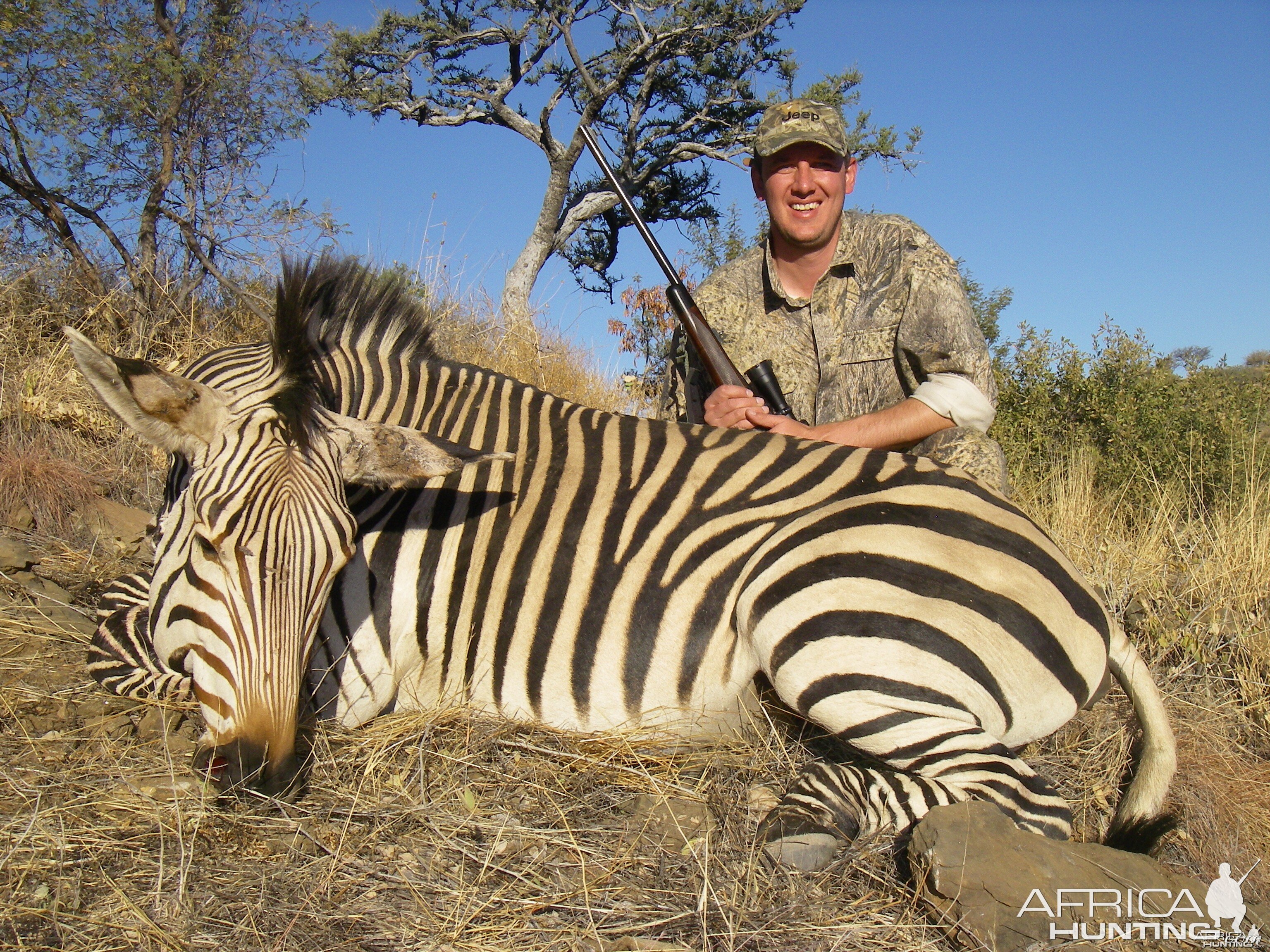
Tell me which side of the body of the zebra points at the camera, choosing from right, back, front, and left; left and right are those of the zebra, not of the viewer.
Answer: left

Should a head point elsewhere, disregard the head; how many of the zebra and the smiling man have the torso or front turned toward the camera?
1

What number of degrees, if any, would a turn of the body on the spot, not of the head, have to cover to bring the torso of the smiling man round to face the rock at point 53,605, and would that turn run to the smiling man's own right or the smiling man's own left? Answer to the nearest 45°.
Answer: approximately 45° to the smiling man's own right

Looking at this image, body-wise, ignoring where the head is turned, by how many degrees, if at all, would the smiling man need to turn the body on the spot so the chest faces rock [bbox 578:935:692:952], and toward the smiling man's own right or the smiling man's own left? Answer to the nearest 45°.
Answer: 0° — they already face it

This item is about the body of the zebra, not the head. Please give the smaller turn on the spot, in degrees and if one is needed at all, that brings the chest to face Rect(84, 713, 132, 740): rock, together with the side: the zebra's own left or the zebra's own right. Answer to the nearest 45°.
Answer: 0° — it already faces it

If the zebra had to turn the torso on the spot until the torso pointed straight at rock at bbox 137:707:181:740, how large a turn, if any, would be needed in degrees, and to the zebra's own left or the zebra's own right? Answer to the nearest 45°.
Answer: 0° — it already faces it

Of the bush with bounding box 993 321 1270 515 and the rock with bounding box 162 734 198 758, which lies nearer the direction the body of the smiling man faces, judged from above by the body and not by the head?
the rock

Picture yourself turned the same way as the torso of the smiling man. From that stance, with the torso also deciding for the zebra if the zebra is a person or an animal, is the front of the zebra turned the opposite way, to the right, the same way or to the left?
to the right
